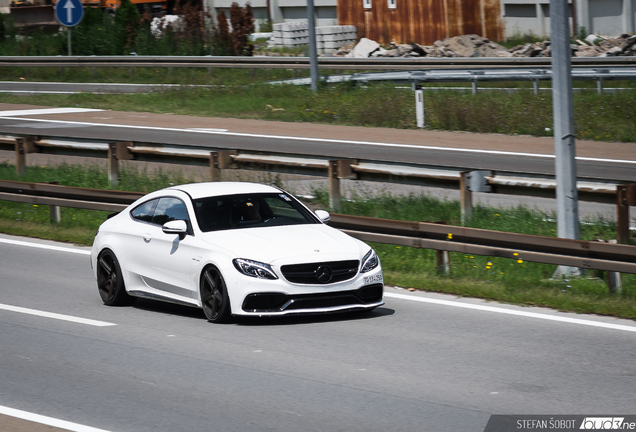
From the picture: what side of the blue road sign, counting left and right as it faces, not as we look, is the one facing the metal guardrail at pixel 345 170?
front

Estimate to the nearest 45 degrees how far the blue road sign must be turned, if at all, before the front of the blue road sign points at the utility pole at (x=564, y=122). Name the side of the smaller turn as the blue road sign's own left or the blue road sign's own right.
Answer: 0° — it already faces it

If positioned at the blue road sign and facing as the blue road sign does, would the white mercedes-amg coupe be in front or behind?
in front

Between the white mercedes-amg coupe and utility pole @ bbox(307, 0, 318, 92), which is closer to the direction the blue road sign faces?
the white mercedes-amg coupe

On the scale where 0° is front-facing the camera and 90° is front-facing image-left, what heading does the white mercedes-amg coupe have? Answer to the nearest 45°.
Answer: approximately 315°

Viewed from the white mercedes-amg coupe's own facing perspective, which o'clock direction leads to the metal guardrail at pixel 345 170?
The metal guardrail is roughly at 8 o'clock from the white mercedes-amg coupe.

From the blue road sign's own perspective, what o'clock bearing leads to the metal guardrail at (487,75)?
The metal guardrail is roughly at 10 o'clock from the blue road sign.

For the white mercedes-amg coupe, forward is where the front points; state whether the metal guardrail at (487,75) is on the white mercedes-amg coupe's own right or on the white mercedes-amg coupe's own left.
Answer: on the white mercedes-amg coupe's own left

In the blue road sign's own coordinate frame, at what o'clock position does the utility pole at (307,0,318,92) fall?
The utility pole is roughly at 10 o'clock from the blue road sign.

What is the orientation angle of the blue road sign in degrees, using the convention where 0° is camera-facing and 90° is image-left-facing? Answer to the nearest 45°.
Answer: approximately 0°

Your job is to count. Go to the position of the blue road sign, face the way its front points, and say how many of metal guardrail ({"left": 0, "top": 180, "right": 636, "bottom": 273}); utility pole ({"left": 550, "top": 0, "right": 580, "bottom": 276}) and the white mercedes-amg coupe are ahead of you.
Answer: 3

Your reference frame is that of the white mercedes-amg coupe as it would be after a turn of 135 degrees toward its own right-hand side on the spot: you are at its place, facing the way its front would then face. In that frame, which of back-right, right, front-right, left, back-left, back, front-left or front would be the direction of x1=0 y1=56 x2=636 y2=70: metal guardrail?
right

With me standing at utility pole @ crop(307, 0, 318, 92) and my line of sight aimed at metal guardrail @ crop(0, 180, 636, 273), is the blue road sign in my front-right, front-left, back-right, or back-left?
back-right

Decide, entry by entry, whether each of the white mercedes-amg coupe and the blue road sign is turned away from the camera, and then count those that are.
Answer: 0
